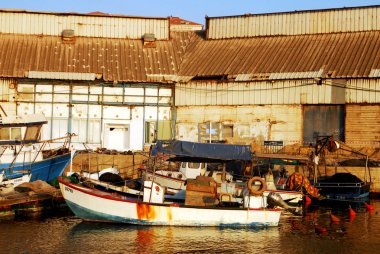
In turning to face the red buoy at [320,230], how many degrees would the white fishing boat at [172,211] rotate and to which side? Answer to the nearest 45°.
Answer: approximately 180°

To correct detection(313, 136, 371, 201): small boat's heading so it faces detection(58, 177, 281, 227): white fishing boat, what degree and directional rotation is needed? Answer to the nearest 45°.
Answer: approximately 135° to its left

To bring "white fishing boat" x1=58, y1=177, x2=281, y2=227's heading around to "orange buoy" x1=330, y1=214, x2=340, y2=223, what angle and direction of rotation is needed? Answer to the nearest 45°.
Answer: approximately 180°

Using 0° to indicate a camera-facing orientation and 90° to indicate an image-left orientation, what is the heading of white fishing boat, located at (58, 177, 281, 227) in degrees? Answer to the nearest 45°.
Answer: approximately 90°

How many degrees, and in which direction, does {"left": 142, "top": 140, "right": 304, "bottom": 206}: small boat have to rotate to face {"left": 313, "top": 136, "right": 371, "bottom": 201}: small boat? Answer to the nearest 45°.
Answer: approximately 135° to its right

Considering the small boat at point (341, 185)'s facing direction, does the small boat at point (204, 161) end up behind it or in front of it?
behind

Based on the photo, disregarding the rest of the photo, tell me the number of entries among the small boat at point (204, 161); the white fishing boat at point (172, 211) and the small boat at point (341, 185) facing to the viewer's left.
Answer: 2
